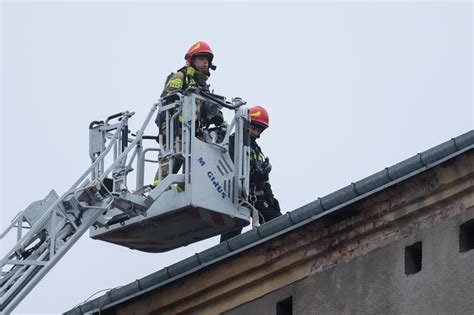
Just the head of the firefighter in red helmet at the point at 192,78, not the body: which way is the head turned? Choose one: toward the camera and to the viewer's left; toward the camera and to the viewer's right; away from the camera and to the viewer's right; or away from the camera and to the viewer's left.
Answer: toward the camera and to the viewer's right

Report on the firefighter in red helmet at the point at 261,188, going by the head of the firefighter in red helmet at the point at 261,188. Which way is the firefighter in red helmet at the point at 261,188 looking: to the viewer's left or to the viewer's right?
to the viewer's right

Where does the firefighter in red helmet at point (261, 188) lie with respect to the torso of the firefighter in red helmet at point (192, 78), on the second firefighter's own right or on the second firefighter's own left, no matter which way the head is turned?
on the second firefighter's own left

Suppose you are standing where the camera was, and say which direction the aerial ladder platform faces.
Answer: facing away from the viewer and to the right of the viewer

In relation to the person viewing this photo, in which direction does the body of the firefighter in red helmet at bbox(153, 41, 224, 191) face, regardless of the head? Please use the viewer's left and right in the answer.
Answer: facing the viewer and to the right of the viewer
